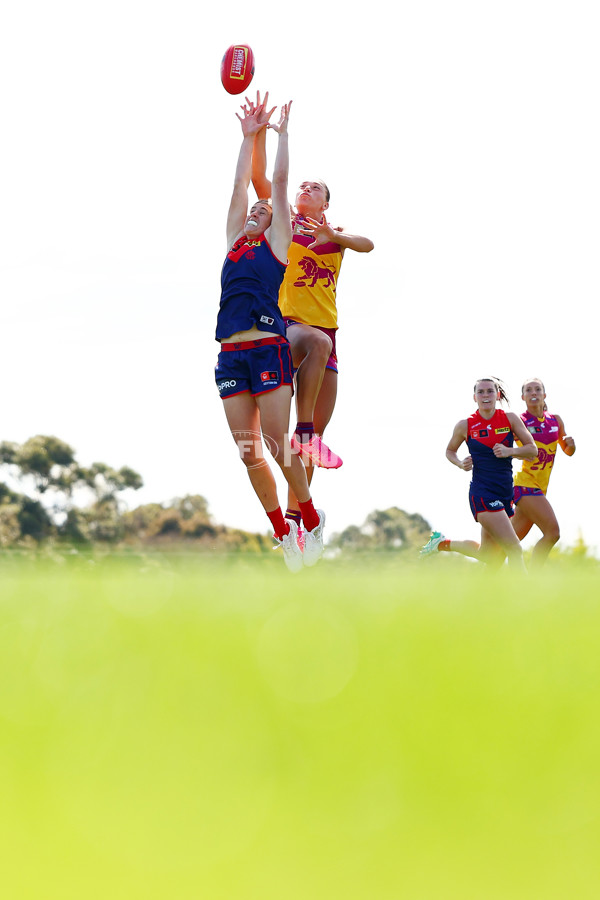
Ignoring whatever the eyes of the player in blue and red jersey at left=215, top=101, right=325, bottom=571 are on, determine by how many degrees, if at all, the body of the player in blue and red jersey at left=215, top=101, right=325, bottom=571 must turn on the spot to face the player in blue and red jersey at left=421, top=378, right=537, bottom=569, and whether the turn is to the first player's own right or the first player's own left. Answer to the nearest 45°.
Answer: approximately 180°

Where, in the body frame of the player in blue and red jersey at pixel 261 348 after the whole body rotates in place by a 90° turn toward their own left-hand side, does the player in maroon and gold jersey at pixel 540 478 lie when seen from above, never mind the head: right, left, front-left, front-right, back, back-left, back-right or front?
left

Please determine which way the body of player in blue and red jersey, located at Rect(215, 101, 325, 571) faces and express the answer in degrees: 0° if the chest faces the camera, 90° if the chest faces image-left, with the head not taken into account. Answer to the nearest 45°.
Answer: approximately 45°
